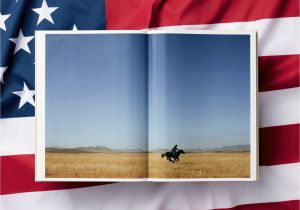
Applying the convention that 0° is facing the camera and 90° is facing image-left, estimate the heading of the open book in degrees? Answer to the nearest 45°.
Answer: approximately 0°
